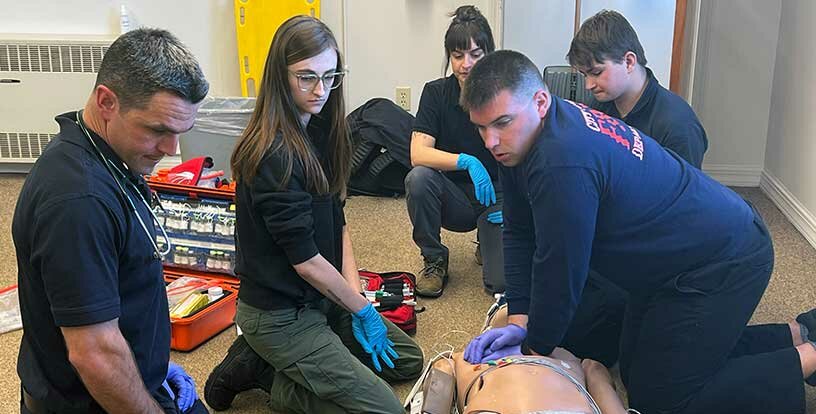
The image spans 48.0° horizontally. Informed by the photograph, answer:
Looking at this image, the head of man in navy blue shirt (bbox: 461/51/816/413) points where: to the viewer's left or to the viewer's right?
to the viewer's left

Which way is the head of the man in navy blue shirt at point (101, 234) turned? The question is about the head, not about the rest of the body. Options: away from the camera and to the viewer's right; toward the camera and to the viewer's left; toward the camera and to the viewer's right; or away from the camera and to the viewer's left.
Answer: toward the camera and to the viewer's right

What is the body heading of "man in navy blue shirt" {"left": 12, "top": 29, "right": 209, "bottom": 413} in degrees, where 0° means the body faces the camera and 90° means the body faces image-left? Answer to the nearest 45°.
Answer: approximately 270°

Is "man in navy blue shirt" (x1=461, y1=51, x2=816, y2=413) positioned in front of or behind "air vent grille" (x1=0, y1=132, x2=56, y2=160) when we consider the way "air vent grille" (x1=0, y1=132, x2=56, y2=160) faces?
in front

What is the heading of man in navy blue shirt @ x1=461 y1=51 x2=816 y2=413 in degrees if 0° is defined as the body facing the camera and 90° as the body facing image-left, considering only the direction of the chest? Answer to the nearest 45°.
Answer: approximately 90°

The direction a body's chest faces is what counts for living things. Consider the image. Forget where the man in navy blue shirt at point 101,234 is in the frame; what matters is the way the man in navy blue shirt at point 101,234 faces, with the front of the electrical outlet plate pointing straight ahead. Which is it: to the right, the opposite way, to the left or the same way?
to the left

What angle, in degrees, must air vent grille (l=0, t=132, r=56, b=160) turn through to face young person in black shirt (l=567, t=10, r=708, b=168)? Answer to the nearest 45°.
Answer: approximately 45° to its left

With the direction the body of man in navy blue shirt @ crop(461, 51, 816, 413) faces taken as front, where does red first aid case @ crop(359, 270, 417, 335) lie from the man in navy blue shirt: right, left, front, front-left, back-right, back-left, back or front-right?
front-right
